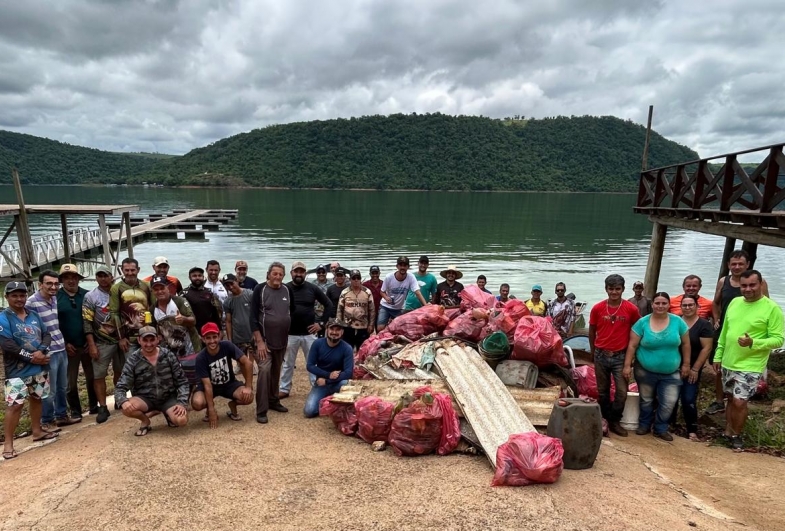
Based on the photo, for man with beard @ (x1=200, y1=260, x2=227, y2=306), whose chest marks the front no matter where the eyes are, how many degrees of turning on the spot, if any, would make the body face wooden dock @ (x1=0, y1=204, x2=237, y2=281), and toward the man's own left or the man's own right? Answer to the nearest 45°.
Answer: approximately 180°

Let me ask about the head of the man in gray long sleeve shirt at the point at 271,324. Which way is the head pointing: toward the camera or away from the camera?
toward the camera

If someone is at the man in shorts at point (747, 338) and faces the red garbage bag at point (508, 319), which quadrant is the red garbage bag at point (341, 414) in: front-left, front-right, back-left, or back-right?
front-left

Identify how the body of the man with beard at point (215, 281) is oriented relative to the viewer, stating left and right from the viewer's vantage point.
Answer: facing the viewer

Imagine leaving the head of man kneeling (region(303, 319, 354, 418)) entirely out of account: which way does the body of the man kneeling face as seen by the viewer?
toward the camera

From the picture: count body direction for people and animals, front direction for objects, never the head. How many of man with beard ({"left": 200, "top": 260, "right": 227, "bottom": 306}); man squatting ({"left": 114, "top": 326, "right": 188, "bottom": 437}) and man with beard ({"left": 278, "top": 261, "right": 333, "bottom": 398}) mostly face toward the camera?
3

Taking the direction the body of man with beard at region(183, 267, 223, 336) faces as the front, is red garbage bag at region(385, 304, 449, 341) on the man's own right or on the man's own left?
on the man's own left

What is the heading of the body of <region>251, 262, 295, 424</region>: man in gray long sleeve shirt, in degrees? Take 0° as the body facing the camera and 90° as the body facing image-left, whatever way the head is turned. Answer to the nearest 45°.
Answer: approximately 315°

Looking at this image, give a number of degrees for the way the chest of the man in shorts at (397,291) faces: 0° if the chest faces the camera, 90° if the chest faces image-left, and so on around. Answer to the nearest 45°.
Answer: approximately 0°

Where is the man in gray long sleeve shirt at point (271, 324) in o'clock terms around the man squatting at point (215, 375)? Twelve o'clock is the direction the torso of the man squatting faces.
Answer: The man in gray long sleeve shirt is roughly at 8 o'clock from the man squatting.

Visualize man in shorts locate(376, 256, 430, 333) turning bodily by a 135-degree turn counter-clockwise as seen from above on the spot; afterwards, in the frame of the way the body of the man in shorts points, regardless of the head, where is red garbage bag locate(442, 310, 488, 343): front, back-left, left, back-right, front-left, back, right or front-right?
right

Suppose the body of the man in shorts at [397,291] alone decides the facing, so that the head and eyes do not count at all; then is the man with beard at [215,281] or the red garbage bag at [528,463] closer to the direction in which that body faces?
the red garbage bag

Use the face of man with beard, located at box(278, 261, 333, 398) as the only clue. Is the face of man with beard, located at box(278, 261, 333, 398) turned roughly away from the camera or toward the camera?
toward the camera

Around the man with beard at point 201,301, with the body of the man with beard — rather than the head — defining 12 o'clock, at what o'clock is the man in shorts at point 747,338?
The man in shorts is roughly at 10 o'clock from the man with beard.
